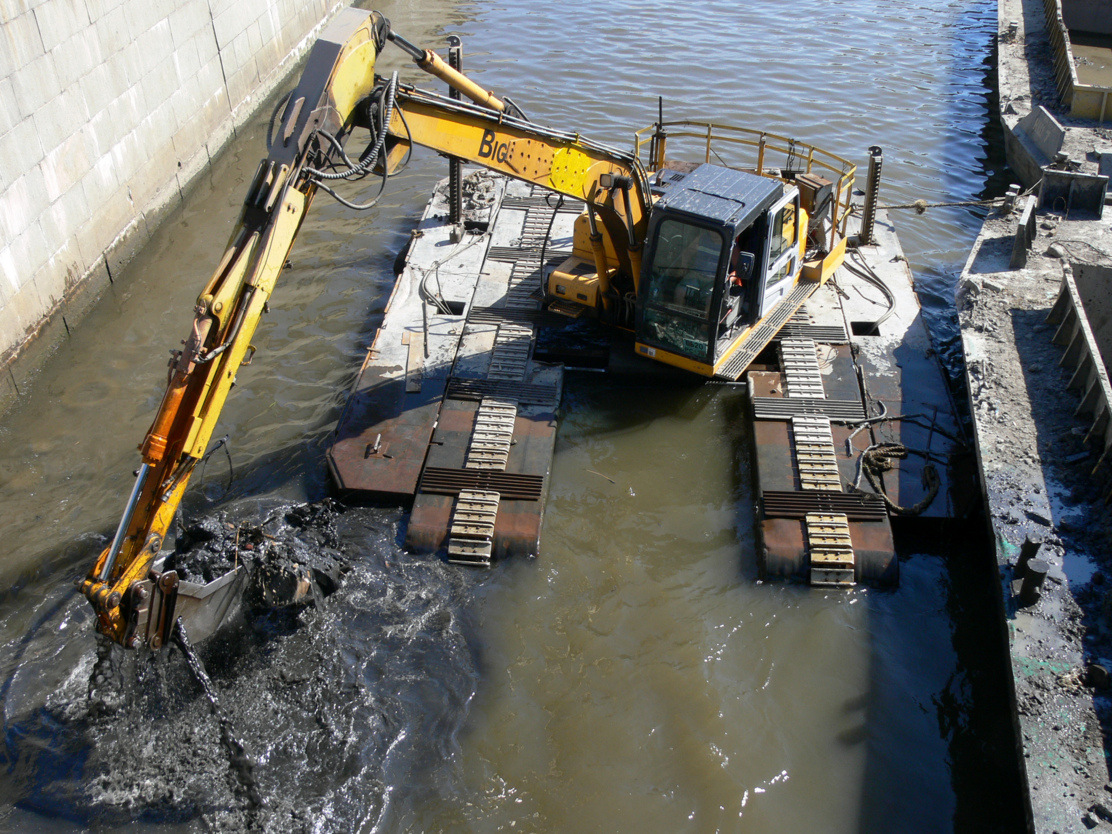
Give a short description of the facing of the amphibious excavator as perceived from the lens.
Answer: facing the viewer and to the left of the viewer

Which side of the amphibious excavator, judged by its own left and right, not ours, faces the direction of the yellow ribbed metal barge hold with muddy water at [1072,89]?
back

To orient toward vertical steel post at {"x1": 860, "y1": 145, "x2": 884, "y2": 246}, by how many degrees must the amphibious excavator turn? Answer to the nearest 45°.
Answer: approximately 180°

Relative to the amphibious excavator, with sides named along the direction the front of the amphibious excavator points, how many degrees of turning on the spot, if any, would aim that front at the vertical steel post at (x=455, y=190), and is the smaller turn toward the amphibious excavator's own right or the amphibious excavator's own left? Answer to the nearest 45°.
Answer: approximately 135° to the amphibious excavator's own right
